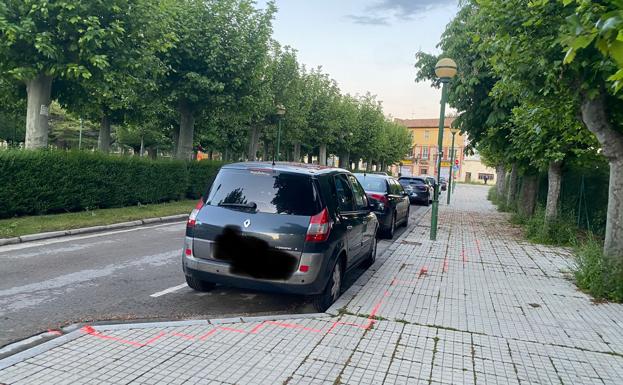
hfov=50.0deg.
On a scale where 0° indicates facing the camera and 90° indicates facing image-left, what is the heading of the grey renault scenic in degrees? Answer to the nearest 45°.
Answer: approximately 225°

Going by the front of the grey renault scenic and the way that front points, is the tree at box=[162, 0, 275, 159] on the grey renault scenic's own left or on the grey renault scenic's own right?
on the grey renault scenic's own left

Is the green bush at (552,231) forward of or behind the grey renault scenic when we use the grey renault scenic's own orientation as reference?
forward

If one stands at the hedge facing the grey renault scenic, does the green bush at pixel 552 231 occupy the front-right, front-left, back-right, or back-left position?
front-left

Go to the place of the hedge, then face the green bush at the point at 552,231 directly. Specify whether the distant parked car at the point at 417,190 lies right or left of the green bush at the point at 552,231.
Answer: left

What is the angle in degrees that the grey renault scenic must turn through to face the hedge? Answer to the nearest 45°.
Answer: approximately 90° to its left

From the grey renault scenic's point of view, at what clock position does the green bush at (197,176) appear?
The green bush is roughly at 10 o'clock from the grey renault scenic.

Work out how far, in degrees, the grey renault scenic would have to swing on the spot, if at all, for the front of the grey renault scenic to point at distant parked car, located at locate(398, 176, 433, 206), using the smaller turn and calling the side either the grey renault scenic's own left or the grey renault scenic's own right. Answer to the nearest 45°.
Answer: approximately 45° to the grey renault scenic's own left

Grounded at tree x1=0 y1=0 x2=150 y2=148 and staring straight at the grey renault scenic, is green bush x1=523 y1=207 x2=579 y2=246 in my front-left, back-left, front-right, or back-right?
front-left
